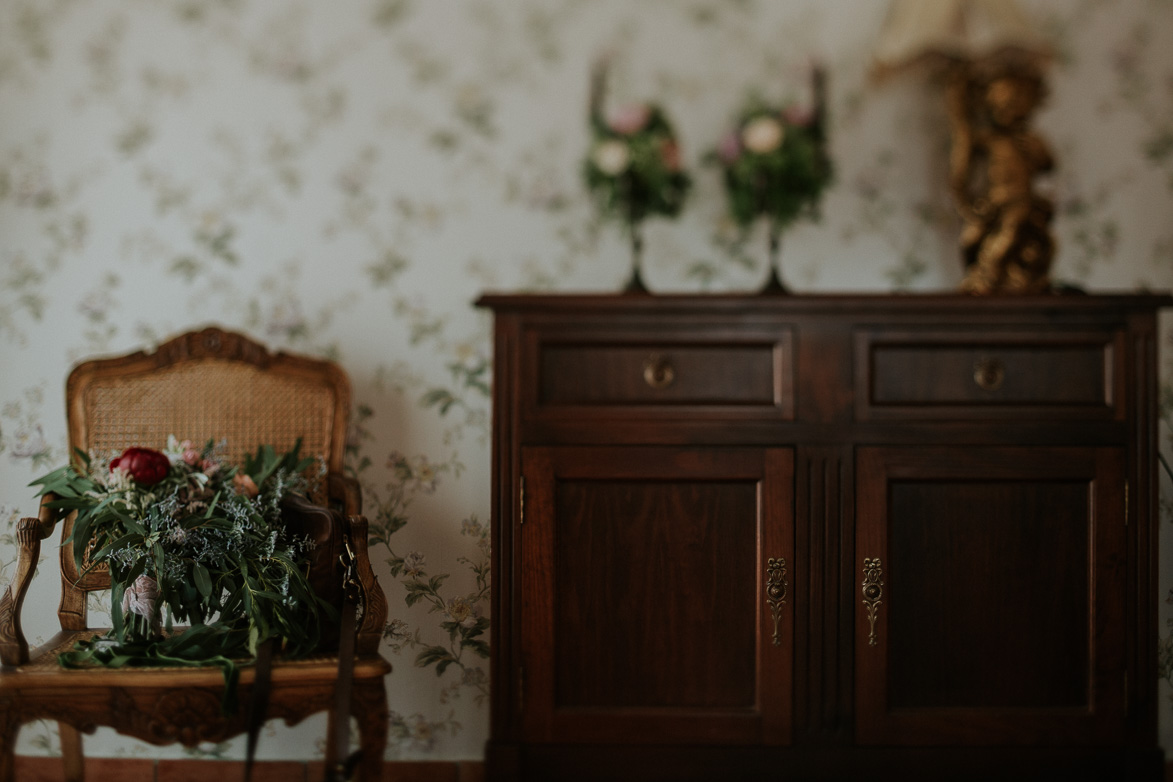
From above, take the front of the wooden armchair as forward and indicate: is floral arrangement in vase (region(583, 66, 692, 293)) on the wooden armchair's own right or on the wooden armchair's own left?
on the wooden armchair's own left

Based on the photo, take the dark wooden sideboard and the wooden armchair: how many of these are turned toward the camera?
2

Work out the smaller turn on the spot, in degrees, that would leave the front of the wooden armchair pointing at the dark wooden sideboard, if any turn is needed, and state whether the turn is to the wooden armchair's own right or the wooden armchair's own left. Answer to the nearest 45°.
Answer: approximately 45° to the wooden armchair's own left

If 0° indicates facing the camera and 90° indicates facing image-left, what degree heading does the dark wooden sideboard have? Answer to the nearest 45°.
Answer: approximately 0°

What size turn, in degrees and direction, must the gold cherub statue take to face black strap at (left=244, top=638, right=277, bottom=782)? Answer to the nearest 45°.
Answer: approximately 45° to its right
